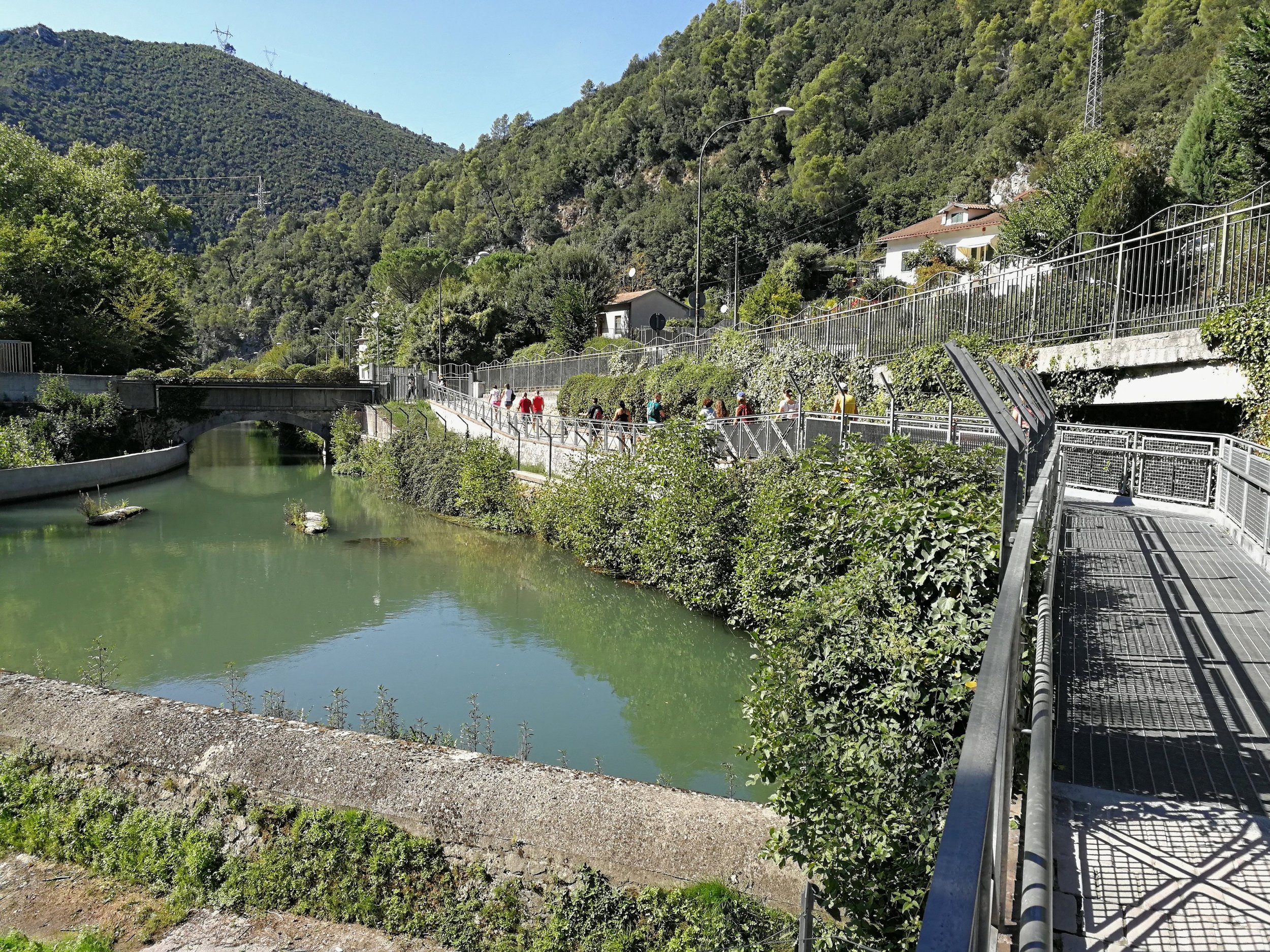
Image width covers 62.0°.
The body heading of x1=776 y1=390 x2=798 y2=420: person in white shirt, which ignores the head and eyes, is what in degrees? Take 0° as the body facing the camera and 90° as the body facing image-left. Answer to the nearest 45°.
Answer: approximately 135°

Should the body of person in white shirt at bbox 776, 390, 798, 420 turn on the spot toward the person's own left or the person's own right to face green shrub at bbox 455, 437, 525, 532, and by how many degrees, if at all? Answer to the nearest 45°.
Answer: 0° — they already face it

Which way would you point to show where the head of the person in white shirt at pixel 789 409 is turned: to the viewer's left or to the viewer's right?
to the viewer's left

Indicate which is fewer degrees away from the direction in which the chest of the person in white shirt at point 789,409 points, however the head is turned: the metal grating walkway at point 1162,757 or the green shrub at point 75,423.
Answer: the green shrub

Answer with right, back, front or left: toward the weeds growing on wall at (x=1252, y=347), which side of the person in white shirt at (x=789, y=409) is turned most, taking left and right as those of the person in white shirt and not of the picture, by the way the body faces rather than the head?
back
